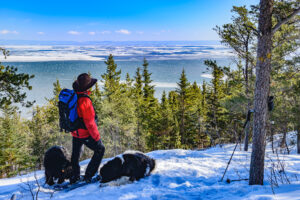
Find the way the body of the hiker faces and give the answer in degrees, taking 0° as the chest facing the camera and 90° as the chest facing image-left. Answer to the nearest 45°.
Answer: approximately 270°

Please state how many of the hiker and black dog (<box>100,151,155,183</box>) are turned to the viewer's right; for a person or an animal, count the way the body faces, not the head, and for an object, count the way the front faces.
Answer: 1

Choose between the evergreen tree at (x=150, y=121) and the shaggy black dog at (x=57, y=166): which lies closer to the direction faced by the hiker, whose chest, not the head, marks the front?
the evergreen tree

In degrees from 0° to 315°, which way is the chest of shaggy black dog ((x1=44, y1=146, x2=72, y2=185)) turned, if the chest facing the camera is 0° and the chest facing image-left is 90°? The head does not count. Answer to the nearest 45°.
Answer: approximately 315°

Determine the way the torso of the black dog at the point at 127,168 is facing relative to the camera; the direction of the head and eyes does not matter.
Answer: to the viewer's left
